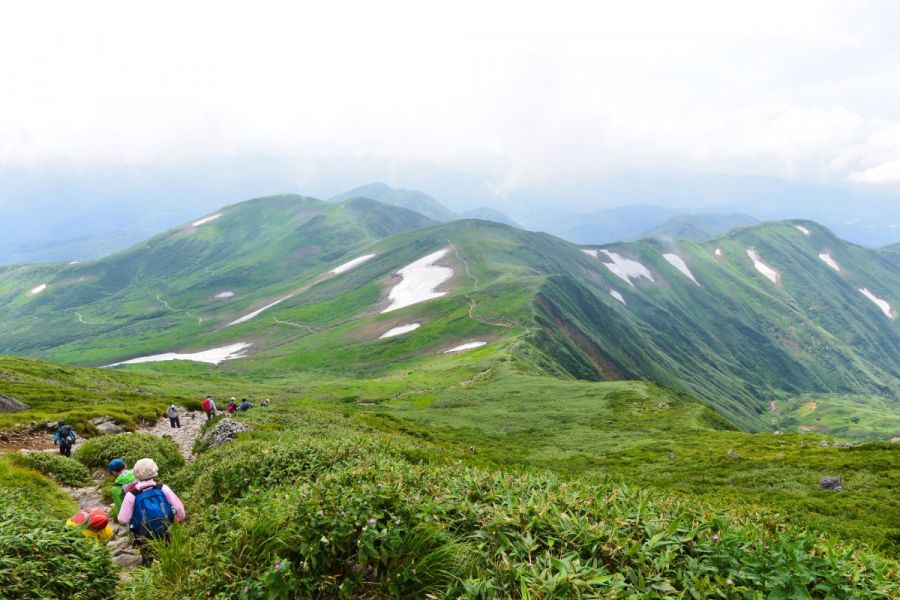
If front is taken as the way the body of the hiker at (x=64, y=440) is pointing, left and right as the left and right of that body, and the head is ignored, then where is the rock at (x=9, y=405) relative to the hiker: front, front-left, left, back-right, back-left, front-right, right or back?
front

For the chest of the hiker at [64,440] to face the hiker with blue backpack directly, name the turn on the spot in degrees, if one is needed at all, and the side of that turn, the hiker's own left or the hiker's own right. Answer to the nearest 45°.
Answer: approximately 180°

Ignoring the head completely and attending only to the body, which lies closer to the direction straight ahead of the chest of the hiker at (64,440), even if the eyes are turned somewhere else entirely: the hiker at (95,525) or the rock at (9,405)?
the rock

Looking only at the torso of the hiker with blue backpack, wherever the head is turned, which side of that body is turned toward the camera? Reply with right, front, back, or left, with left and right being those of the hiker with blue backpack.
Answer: back

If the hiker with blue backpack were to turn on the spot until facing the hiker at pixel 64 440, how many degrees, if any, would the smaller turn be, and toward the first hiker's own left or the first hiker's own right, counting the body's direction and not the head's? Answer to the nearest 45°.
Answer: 0° — they already face them

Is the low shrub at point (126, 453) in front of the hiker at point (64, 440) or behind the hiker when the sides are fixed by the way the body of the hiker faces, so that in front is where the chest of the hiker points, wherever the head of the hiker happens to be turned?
behind

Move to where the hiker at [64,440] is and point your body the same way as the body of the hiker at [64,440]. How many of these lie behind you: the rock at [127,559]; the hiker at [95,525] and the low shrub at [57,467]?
3

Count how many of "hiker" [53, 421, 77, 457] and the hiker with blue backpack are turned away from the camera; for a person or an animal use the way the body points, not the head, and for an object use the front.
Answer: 2

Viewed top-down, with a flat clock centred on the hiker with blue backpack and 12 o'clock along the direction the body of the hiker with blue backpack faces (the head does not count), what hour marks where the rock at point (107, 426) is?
The rock is roughly at 12 o'clock from the hiker with blue backpack.

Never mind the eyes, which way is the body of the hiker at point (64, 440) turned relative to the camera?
away from the camera

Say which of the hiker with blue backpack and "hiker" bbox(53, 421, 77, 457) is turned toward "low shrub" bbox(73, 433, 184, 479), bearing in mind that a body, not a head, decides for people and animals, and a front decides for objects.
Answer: the hiker with blue backpack

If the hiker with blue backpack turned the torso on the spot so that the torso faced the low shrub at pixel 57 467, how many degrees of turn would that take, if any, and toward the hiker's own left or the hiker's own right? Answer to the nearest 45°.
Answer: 0° — they already face it

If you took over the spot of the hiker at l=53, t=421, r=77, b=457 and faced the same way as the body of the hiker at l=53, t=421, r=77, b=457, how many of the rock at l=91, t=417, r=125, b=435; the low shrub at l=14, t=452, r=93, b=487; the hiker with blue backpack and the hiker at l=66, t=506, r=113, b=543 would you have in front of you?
1

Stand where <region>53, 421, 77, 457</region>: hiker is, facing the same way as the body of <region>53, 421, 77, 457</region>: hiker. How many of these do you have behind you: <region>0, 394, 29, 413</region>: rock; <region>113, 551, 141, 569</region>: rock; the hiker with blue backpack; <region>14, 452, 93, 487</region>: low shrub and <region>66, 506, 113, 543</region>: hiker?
4
